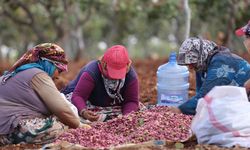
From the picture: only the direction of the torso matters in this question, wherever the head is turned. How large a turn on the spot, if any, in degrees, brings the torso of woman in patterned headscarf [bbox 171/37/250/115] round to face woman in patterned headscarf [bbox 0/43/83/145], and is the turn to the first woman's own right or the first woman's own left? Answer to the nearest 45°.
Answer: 0° — they already face them

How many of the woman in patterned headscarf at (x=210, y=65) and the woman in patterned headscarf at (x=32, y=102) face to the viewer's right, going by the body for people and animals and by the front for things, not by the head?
1

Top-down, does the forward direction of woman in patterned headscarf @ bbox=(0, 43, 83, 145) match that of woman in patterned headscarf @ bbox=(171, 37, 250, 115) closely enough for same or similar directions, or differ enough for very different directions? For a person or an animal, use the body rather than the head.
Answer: very different directions

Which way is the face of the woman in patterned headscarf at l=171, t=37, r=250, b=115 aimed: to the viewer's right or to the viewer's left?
to the viewer's left

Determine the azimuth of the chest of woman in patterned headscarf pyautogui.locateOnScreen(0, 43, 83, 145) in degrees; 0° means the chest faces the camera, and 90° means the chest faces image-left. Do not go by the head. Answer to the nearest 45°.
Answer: approximately 270°

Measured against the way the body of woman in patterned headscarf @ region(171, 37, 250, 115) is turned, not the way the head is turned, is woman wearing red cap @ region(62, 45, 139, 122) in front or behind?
in front

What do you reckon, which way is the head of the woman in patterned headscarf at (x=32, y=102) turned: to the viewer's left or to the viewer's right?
to the viewer's right

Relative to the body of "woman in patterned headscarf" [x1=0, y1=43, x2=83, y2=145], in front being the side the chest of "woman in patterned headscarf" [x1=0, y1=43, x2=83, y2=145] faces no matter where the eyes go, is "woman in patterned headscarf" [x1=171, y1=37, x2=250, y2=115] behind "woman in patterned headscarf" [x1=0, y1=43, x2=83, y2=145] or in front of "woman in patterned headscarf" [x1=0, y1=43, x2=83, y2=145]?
in front

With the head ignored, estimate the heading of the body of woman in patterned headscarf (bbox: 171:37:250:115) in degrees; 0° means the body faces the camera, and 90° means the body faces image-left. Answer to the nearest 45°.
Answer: approximately 90°
